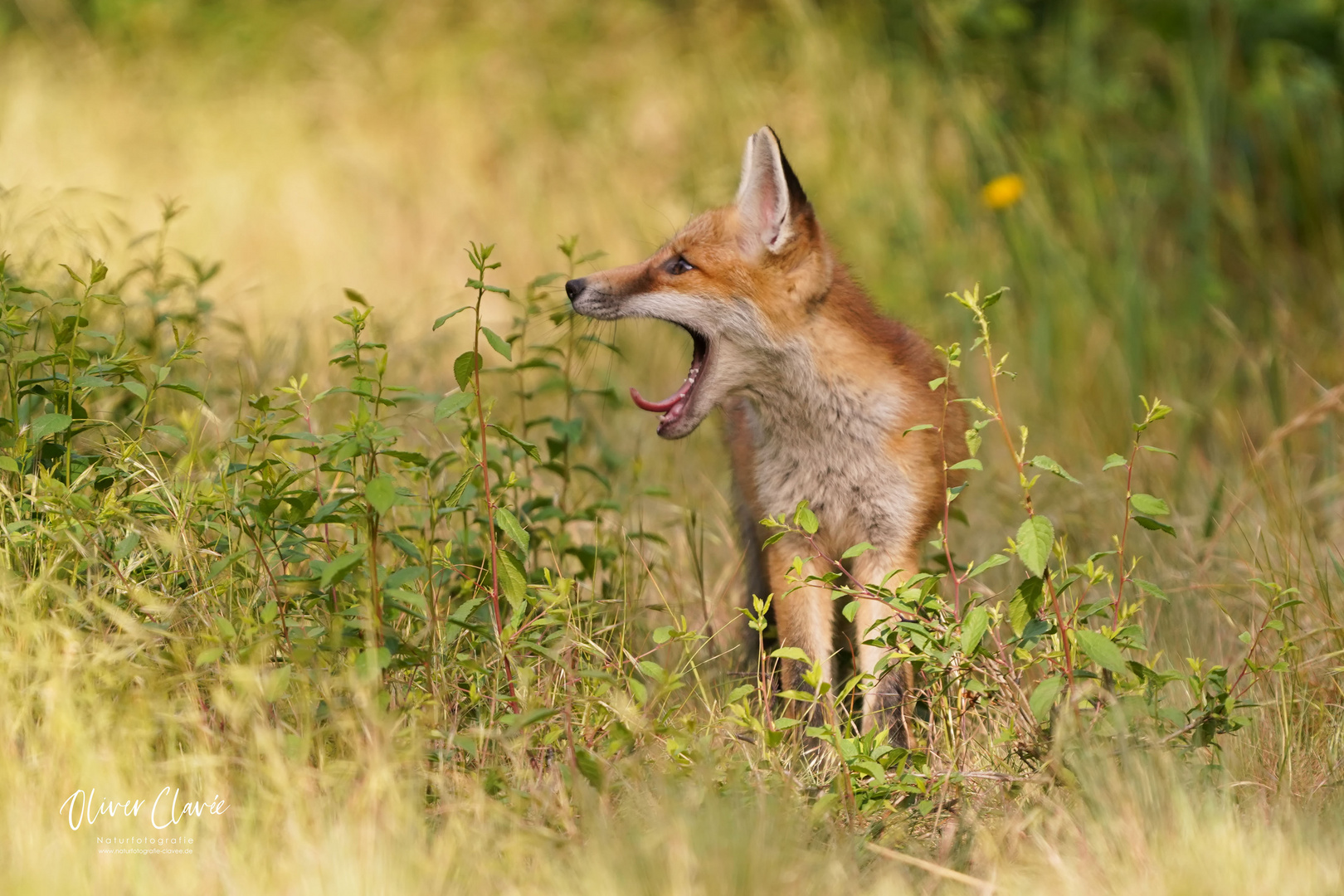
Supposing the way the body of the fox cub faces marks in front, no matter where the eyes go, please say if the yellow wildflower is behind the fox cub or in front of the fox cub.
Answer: behind

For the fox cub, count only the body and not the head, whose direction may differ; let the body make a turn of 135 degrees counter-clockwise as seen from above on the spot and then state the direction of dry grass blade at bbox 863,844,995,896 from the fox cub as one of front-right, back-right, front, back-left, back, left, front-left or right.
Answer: back-right

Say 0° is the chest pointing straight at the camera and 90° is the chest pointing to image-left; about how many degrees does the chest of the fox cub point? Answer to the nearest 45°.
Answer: approximately 0°
